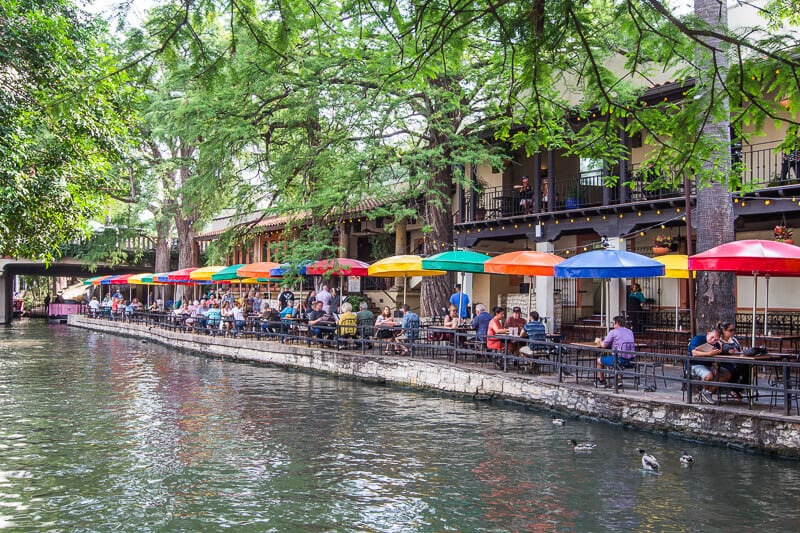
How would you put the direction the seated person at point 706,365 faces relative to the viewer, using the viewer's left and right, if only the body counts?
facing the viewer and to the right of the viewer

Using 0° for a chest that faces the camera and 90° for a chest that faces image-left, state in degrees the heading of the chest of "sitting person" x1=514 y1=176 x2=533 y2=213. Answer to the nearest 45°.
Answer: approximately 45°

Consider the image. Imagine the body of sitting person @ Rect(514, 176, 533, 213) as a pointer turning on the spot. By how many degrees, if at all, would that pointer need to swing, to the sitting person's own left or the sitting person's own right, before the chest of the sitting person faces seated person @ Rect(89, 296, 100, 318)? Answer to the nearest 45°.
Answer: approximately 90° to the sitting person's own right

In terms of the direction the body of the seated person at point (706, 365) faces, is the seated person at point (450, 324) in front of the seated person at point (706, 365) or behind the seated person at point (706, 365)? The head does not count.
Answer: behind

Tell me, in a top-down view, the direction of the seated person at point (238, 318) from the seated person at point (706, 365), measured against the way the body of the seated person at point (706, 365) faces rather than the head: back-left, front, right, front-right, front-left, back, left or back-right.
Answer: back

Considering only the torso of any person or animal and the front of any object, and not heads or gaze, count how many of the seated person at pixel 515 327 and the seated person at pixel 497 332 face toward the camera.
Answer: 1
